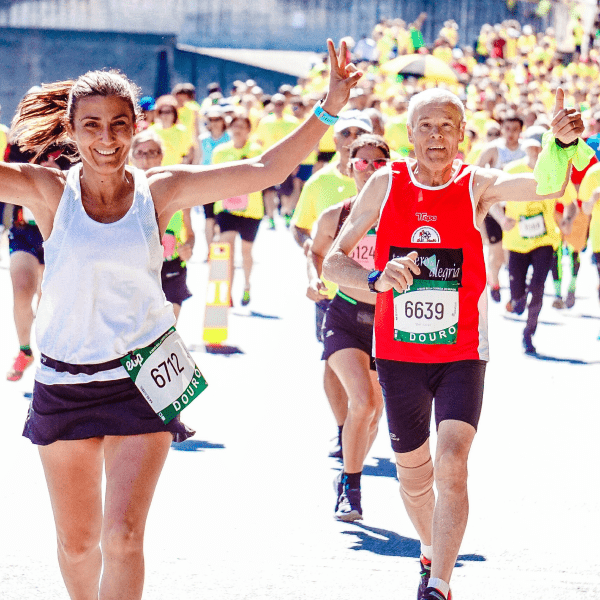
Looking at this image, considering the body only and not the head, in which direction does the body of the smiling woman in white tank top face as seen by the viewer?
toward the camera

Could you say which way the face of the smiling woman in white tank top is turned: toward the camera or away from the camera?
toward the camera

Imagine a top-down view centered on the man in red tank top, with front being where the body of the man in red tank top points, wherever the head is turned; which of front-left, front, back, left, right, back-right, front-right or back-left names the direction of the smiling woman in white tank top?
front-right

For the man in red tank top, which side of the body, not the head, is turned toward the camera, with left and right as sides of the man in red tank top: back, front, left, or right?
front

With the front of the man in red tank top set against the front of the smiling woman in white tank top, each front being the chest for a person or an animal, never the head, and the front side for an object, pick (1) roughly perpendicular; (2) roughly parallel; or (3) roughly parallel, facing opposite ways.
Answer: roughly parallel

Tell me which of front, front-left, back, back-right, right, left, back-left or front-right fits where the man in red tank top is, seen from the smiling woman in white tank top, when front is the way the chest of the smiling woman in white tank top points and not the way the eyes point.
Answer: back-left

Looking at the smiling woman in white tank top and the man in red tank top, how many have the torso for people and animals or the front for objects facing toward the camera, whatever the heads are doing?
2

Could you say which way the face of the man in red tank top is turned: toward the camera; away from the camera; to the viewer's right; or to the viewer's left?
toward the camera
